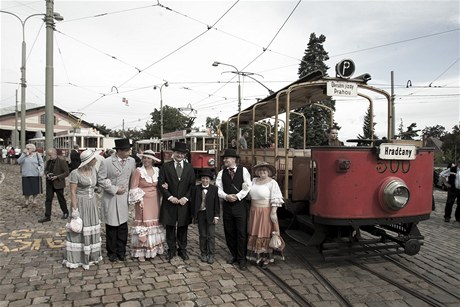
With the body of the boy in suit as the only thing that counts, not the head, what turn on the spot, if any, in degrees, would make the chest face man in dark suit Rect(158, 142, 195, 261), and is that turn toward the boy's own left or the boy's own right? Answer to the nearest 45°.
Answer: approximately 90° to the boy's own right

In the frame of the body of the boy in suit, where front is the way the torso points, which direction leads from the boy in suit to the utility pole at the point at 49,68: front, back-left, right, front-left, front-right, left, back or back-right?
back-right

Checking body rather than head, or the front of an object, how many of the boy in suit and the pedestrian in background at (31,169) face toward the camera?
2

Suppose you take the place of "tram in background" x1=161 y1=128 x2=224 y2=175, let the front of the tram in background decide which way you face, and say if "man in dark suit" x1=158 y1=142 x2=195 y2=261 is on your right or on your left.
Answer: on your right

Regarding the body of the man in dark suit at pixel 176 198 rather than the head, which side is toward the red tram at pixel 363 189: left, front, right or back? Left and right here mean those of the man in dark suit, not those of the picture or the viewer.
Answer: left

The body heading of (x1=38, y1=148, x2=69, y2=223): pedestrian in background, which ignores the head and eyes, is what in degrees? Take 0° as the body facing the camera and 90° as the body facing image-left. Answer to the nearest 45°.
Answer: approximately 45°

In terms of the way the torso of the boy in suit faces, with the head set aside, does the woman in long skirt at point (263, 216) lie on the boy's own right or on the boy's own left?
on the boy's own left
